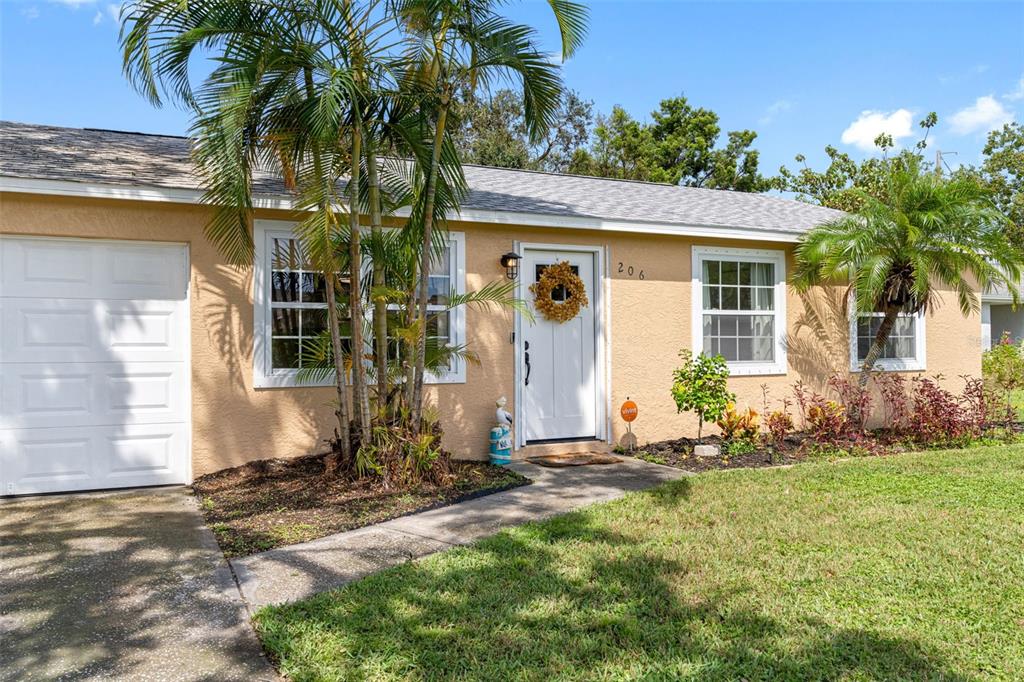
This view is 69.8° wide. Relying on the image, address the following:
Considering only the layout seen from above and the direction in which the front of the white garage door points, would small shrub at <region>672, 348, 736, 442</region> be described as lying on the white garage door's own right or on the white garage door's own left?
on the white garage door's own left

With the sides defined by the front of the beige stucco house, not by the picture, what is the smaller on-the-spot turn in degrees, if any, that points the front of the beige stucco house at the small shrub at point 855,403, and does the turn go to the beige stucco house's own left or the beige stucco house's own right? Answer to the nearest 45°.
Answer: approximately 90° to the beige stucco house's own left

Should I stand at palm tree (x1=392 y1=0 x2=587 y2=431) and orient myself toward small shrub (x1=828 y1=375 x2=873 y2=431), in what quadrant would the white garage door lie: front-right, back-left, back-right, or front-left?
back-left

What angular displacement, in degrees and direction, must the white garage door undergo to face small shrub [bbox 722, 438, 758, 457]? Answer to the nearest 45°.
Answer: approximately 90° to its left

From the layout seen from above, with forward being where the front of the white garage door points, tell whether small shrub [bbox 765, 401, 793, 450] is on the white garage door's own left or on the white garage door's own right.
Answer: on the white garage door's own left

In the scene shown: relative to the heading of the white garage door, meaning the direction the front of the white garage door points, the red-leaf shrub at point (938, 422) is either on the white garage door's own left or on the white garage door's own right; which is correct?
on the white garage door's own left
